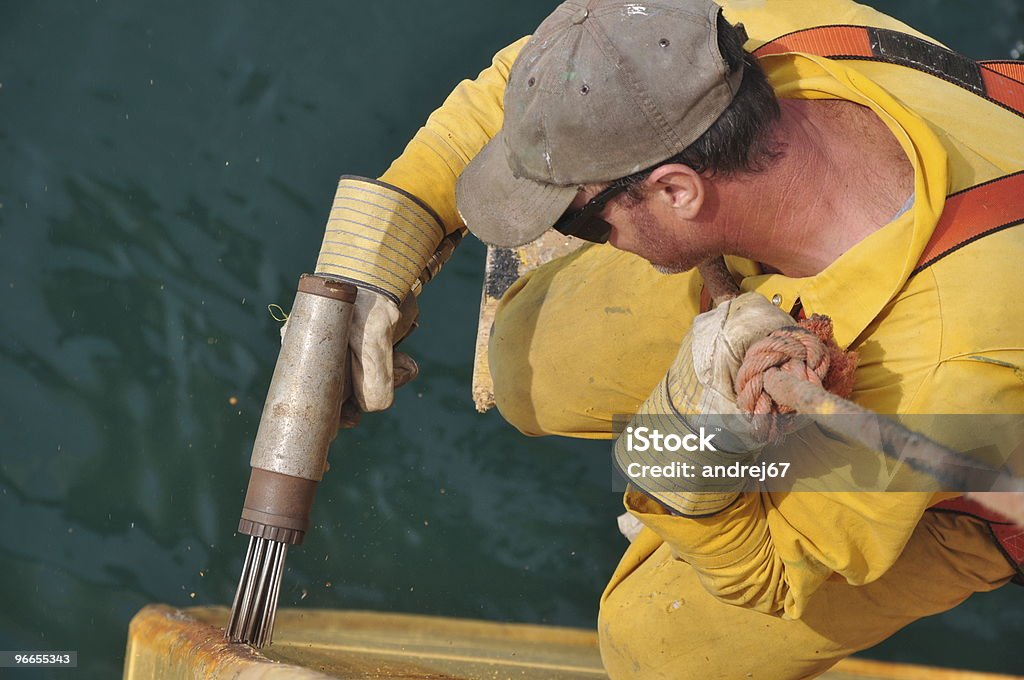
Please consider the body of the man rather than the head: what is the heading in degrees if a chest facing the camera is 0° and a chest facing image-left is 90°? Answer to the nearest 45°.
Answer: approximately 90°

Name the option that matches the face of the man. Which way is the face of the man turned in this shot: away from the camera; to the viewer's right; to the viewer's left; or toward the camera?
to the viewer's left
